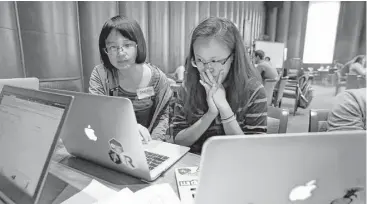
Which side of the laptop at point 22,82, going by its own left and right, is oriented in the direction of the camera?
back

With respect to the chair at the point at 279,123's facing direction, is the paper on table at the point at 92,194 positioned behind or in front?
in front

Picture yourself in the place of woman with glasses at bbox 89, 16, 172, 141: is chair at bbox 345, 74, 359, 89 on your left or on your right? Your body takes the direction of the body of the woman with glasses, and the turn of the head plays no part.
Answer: on your left

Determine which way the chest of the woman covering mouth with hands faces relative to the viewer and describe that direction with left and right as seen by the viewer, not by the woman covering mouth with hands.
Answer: facing the viewer and to the left of the viewer

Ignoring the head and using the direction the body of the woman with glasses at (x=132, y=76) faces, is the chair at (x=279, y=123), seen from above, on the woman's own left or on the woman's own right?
on the woman's own left

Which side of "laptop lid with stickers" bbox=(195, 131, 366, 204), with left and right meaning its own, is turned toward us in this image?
back
